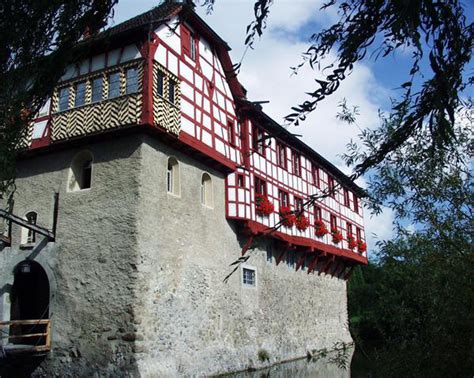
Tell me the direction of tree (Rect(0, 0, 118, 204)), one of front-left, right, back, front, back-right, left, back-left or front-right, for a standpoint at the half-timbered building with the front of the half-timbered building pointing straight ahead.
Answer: front-left

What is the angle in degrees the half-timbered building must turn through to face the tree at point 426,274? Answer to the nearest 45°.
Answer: approximately 90° to its left

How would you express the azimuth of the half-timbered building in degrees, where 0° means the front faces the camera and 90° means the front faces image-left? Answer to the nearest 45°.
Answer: approximately 45°

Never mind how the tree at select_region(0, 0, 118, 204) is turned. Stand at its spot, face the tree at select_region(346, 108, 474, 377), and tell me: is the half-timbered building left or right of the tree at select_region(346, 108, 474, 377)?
left
